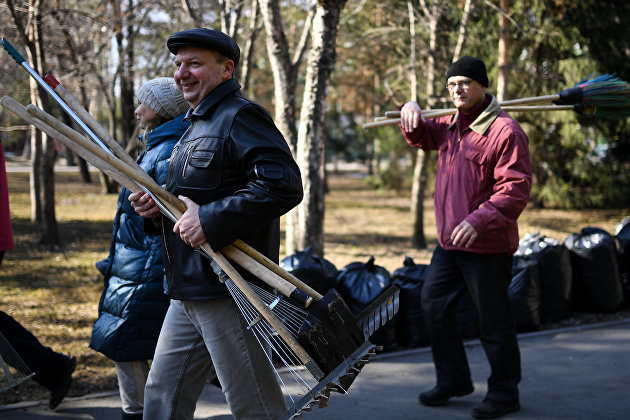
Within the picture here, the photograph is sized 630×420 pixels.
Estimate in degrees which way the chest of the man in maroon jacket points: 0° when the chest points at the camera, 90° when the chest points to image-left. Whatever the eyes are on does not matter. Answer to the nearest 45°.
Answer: approximately 45°

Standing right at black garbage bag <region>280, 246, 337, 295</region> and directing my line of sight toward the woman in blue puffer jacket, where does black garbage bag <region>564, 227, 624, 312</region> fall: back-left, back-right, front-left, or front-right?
back-left

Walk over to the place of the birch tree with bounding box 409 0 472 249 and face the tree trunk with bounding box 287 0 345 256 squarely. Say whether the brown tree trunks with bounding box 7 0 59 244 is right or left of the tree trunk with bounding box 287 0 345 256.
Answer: right
